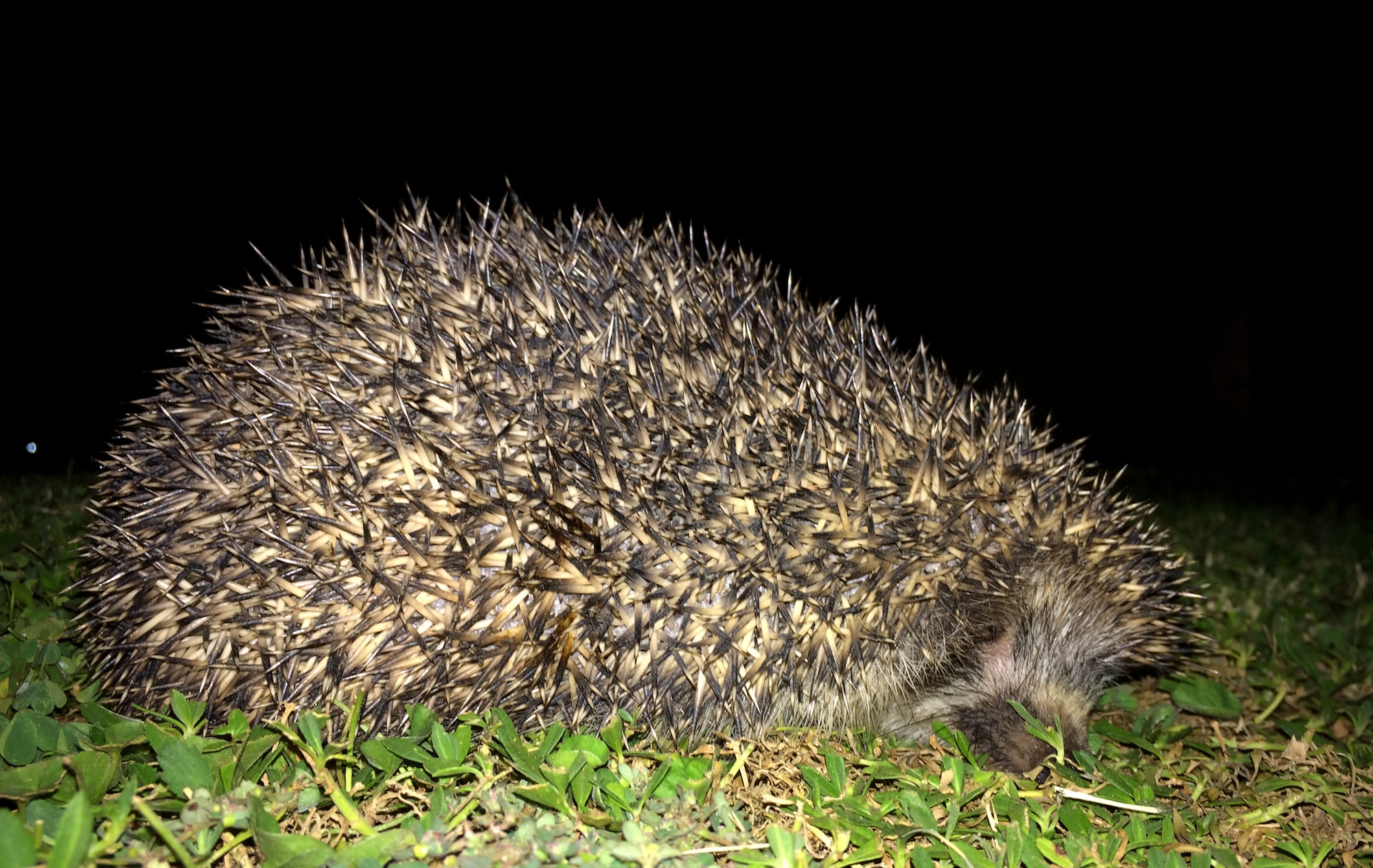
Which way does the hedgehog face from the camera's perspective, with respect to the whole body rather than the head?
to the viewer's right
